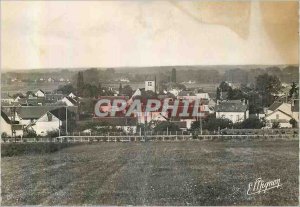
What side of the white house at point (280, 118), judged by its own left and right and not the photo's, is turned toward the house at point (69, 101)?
right

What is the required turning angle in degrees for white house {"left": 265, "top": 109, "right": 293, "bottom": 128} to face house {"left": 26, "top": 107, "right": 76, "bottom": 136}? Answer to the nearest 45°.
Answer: approximately 90° to its right

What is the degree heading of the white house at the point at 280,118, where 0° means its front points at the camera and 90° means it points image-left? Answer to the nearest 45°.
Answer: approximately 0°

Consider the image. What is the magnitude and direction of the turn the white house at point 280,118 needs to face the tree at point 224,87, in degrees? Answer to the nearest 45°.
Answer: approximately 90° to its right
